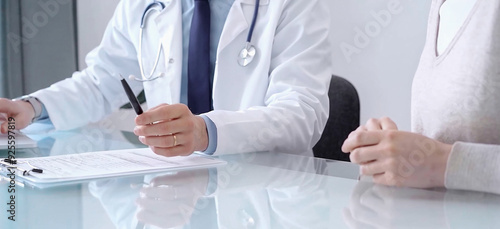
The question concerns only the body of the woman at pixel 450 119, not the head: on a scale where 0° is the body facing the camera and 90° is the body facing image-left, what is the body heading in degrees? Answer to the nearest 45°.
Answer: approximately 45°

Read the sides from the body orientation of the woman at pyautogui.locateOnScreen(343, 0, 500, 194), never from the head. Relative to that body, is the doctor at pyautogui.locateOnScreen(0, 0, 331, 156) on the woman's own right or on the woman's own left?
on the woman's own right
